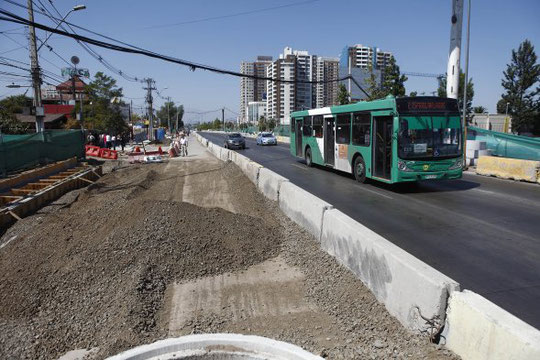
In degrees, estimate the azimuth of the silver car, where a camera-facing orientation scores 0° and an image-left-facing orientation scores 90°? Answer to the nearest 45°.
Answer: approximately 315°

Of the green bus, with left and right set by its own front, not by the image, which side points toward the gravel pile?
right

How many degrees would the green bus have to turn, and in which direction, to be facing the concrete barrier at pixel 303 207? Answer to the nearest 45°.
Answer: approximately 45° to its right

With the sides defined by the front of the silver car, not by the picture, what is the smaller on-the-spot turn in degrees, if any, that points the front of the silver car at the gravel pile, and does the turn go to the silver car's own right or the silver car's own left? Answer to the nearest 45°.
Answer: approximately 45° to the silver car's own right

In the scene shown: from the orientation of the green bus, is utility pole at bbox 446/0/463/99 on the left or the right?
on its left

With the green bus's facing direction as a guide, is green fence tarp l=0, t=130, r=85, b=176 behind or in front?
behind
